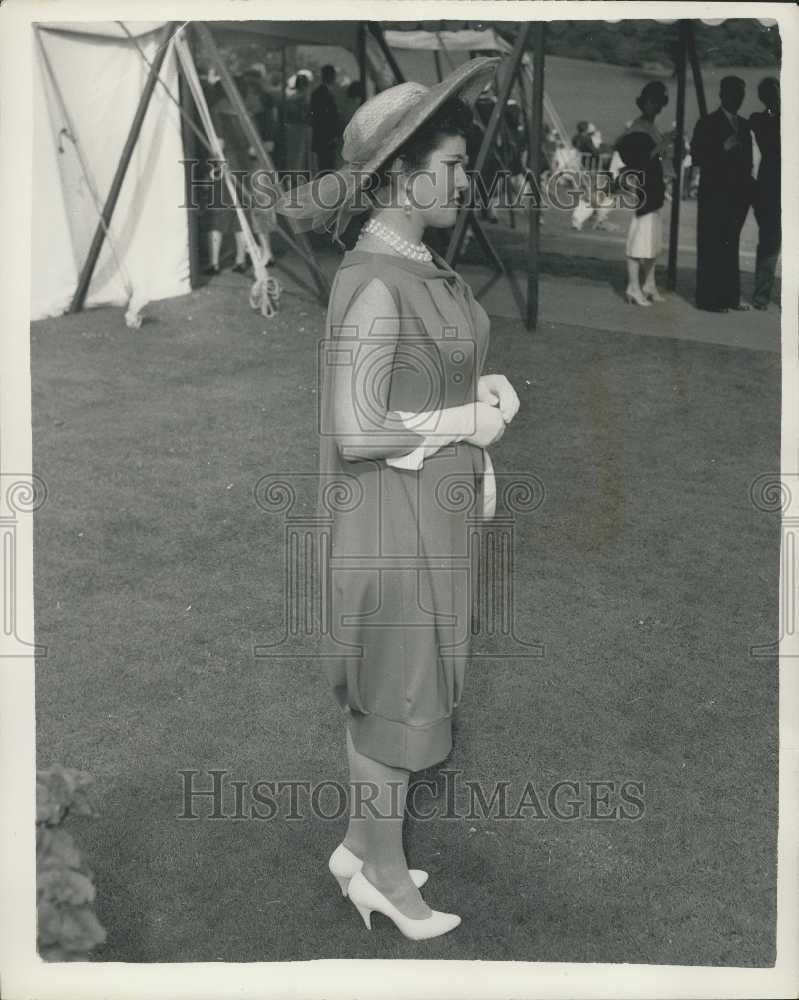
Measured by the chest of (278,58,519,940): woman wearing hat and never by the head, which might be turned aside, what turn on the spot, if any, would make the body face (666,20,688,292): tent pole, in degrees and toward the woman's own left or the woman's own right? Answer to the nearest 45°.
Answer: approximately 90° to the woman's own left

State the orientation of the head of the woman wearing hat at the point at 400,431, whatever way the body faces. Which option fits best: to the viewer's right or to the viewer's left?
to the viewer's right

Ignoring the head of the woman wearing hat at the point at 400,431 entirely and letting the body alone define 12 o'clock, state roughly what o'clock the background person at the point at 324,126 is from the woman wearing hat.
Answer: The background person is roughly at 9 o'clock from the woman wearing hat.

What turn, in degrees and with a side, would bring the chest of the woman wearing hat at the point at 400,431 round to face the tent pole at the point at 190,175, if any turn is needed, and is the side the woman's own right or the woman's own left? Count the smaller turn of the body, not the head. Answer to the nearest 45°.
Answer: approximately 90° to the woman's own left

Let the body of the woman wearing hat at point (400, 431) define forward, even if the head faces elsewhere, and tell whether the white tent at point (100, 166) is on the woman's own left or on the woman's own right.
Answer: on the woman's own left

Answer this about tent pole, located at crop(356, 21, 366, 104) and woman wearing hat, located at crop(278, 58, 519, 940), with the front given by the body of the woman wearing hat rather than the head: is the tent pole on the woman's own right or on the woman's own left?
on the woman's own left

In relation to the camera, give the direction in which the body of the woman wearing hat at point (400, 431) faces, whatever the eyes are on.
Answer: to the viewer's right

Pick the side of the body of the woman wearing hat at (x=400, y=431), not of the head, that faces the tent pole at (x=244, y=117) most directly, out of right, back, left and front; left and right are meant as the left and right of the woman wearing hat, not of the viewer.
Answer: left

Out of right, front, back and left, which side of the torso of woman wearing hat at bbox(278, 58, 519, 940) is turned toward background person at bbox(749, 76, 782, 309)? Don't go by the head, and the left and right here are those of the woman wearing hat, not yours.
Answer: left
